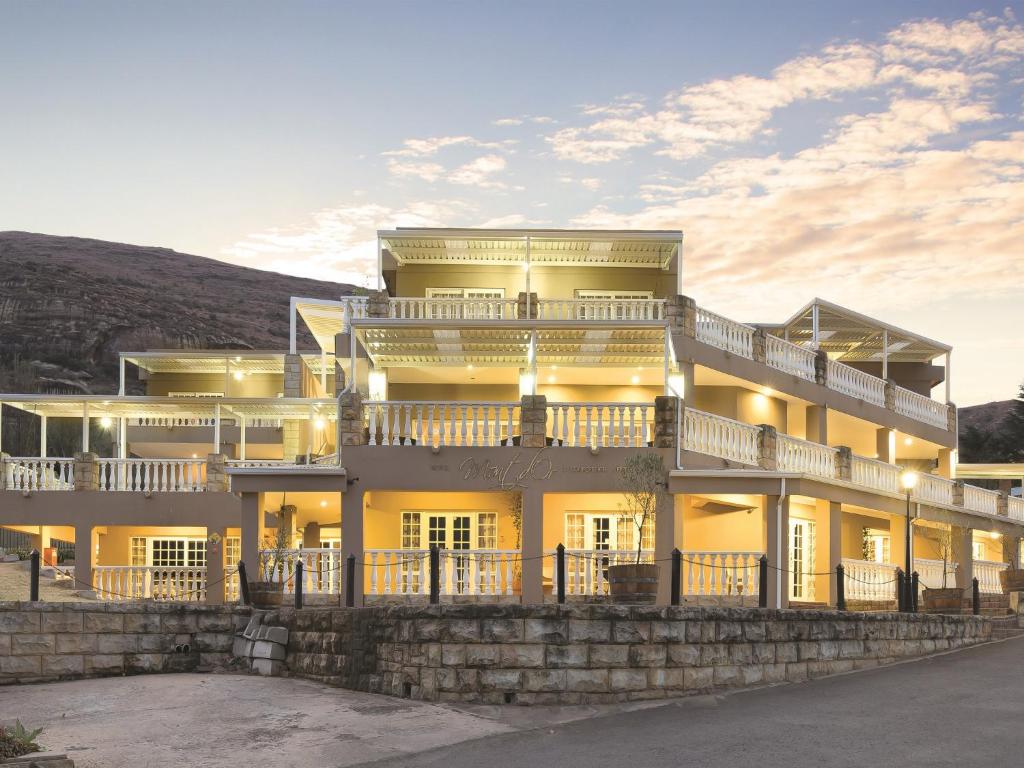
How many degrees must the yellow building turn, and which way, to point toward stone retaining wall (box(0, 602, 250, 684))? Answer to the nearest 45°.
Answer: approximately 45° to its right

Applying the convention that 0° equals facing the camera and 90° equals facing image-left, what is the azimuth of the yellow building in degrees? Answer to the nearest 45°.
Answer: approximately 0°

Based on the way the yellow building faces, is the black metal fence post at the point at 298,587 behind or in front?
in front

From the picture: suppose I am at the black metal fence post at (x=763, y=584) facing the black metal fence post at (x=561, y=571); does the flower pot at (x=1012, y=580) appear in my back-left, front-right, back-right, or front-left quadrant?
back-right

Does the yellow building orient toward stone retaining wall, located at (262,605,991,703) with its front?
yes

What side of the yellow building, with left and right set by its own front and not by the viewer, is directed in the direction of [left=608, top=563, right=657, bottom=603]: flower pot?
front

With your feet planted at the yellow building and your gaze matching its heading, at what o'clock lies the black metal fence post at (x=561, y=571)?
The black metal fence post is roughly at 12 o'clock from the yellow building.

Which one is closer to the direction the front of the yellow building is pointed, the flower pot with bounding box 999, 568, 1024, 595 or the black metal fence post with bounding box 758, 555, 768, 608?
the black metal fence post
